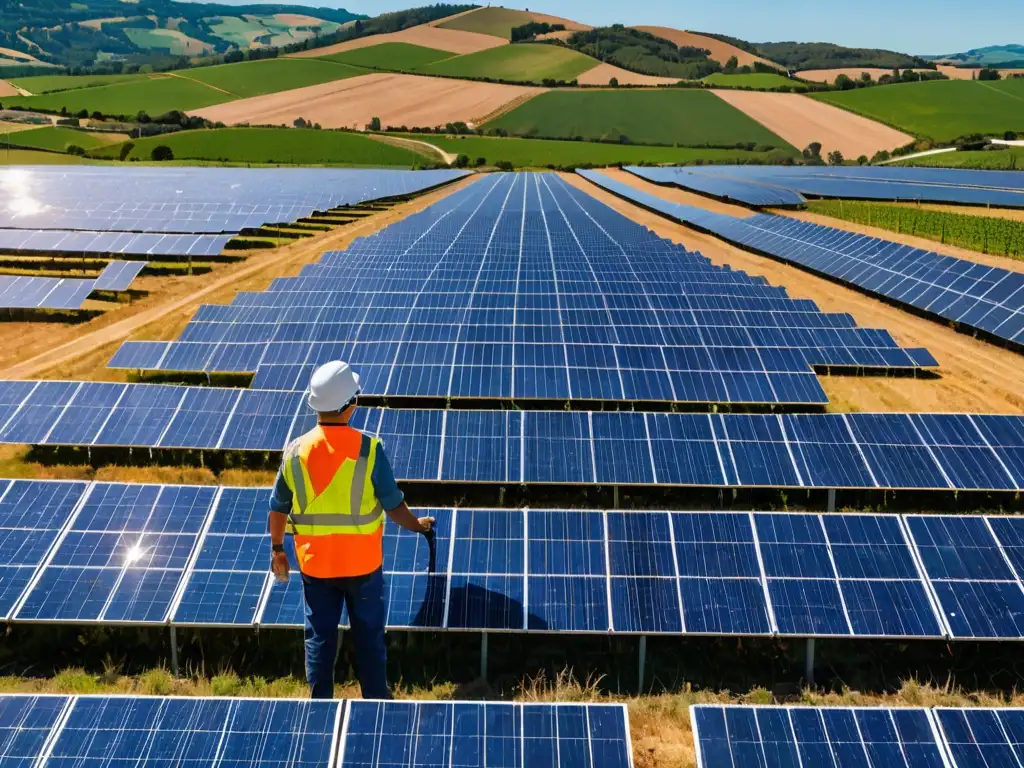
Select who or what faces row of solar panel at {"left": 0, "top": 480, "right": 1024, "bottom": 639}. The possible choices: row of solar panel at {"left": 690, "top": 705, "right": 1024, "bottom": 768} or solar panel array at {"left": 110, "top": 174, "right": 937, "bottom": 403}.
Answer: the solar panel array

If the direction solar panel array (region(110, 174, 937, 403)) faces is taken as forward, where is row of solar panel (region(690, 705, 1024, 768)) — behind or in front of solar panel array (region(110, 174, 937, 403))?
in front

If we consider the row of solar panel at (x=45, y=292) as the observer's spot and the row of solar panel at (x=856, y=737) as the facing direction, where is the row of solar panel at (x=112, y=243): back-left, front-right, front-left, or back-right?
back-left

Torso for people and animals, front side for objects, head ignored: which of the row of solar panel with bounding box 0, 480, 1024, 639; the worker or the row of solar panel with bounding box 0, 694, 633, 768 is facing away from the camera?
the worker

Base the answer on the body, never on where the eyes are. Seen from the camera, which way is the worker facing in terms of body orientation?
away from the camera

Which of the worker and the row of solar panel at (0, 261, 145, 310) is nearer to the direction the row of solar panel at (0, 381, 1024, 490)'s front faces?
the worker

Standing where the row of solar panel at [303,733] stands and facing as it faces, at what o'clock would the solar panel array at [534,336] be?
The solar panel array is roughly at 7 o'clock from the row of solar panel.

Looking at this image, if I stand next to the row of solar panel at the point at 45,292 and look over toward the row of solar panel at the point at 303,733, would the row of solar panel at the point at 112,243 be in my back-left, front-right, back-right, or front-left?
back-left

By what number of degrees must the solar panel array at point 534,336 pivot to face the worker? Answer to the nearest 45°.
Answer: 0° — it already faces them

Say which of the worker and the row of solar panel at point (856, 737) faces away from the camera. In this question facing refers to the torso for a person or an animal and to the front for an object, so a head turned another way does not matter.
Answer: the worker

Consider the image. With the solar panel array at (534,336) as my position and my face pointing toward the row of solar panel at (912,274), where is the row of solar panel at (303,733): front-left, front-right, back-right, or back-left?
back-right

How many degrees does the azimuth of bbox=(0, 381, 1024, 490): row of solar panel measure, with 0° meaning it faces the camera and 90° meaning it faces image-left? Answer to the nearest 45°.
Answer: approximately 0°
